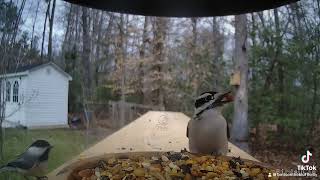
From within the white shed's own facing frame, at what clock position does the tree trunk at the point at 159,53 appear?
The tree trunk is roughly at 7 o'clock from the white shed.

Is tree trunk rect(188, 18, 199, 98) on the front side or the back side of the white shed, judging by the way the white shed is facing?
on the back side

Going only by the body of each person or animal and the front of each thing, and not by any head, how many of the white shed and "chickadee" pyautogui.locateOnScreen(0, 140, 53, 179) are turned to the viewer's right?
1

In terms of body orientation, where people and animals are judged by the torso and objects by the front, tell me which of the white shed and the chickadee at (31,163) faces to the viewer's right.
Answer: the chickadee

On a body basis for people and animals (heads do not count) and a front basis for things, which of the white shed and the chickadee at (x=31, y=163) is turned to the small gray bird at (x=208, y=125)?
the chickadee

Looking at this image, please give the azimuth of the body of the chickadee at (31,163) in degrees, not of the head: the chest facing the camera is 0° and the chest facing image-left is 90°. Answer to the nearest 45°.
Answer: approximately 270°
